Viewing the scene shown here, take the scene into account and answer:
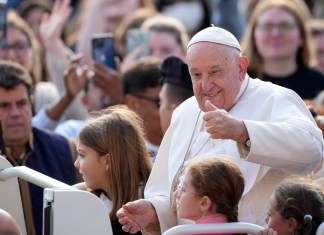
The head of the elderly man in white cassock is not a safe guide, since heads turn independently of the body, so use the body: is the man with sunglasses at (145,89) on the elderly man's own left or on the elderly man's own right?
on the elderly man's own right

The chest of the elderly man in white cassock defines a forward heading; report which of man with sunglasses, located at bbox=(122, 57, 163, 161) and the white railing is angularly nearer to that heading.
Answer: the white railing

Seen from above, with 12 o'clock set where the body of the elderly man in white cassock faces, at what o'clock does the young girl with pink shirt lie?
The young girl with pink shirt is roughly at 11 o'clock from the elderly man in white cassock.

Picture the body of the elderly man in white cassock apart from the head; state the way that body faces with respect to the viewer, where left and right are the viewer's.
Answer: facing the viewer and to the left of the viewer

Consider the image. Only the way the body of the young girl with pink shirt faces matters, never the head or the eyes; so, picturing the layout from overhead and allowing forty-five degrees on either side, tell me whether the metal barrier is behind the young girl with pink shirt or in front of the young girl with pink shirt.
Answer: in front

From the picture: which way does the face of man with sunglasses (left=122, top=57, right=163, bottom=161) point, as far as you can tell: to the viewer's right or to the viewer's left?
to the viewer's right

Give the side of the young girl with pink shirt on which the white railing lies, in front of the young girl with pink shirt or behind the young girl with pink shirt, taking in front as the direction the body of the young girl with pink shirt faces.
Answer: in front

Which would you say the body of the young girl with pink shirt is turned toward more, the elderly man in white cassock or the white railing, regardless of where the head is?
the white railing
